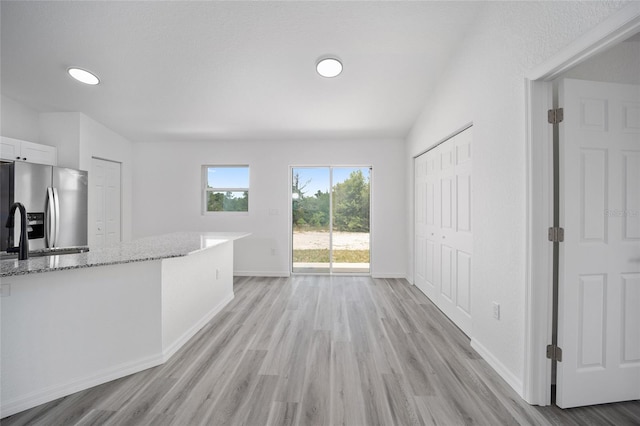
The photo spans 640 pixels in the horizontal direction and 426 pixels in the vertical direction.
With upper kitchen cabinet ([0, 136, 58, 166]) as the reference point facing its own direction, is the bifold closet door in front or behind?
in front

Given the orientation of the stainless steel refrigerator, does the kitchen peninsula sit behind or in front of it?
in front

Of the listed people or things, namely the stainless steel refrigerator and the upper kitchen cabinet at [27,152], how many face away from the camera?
0

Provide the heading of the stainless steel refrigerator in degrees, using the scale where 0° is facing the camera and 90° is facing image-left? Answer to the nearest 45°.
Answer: approximately 315°

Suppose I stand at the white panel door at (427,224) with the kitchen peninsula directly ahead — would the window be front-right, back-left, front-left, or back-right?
front-right

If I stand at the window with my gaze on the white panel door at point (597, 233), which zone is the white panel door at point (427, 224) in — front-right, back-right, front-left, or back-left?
front-left

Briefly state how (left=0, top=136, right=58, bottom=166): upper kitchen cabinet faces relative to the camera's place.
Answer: facing the viewer and to the right of the viewer

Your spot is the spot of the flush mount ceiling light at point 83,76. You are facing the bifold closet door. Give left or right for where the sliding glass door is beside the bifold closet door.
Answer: left
